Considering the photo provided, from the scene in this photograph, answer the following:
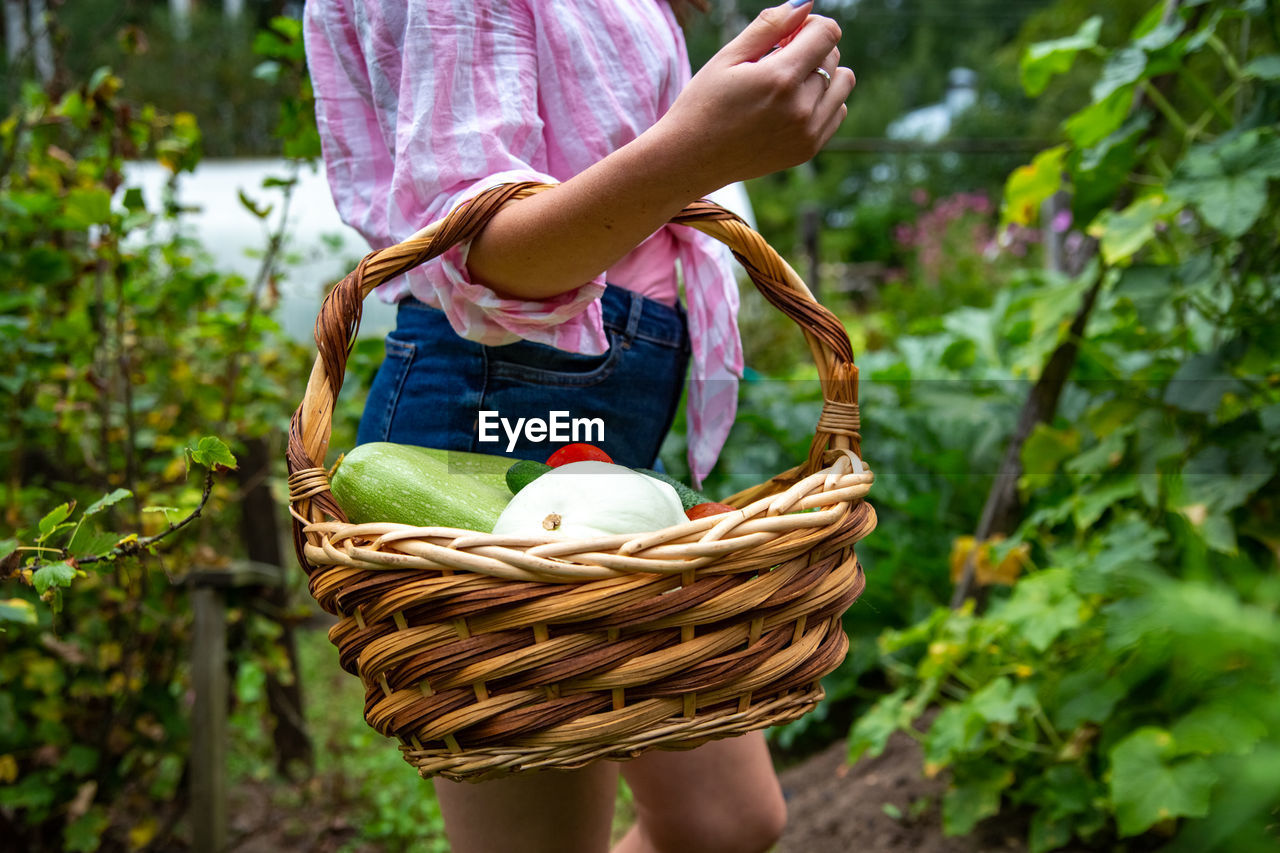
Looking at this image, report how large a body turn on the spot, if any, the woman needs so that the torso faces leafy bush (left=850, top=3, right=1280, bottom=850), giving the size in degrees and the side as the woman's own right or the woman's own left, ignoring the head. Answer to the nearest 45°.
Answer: approximately 45° to the woman's own left

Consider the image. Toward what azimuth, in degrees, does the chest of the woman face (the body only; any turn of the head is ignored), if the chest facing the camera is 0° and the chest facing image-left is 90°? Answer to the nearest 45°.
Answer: approximately 270°

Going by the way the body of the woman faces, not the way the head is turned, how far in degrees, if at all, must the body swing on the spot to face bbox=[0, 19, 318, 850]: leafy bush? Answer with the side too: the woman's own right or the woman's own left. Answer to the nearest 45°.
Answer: approximately 135° to the woman's own left
